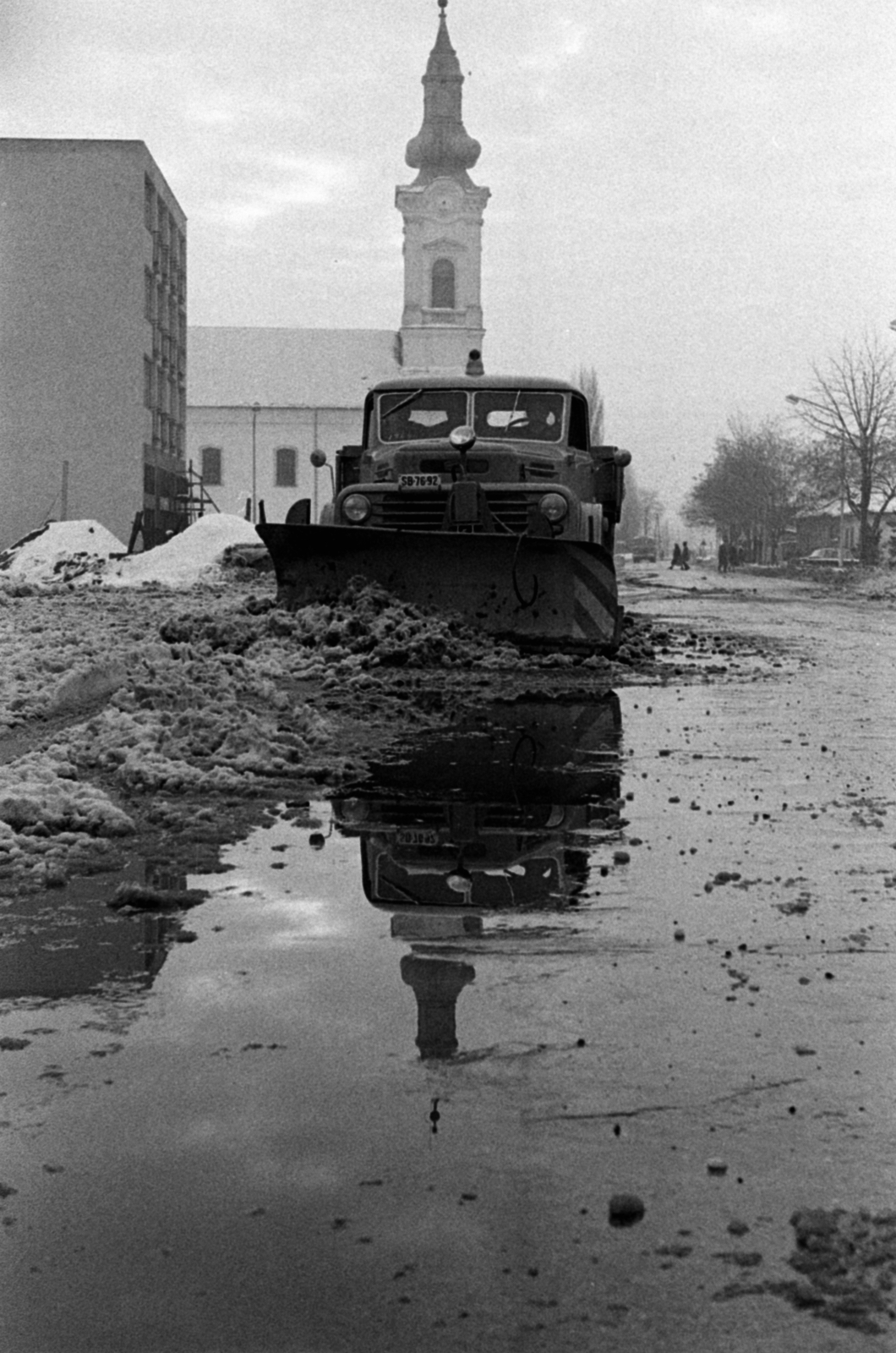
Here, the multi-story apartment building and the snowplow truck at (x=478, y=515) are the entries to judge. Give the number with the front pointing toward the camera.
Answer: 1

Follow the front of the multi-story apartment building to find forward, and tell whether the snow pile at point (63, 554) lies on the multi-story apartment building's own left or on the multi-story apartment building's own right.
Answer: on the multi-story apartment building's own right

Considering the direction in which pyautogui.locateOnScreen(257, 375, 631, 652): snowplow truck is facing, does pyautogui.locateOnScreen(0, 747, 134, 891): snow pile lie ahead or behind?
ahead

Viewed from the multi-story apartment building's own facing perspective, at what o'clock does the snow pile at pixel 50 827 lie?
The snow pile is roughly at 3 o'clock from the multi-story apartment building.

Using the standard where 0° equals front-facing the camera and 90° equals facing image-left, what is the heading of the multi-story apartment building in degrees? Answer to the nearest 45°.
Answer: approximately 270°

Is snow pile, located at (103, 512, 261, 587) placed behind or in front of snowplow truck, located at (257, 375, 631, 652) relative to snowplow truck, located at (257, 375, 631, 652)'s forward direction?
behind

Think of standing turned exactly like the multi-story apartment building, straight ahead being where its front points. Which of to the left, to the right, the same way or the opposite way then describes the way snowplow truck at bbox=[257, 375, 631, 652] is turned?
to the right

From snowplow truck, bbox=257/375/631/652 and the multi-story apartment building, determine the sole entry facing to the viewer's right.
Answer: the multi-story apartment building

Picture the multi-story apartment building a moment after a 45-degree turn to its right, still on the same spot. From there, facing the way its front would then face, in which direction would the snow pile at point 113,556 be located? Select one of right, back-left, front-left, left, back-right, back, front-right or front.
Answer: front-right

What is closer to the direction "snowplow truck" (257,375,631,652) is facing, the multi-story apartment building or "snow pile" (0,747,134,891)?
the snow pile

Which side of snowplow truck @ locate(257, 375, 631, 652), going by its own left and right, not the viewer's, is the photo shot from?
front
